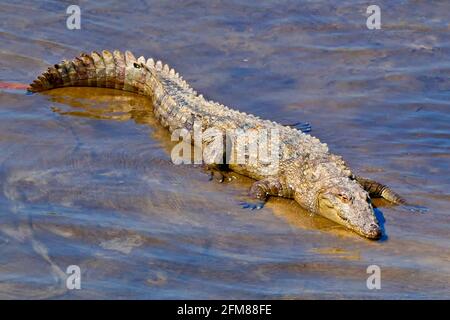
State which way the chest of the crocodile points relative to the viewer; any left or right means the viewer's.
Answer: facing the viewer and to the right of the viewer
